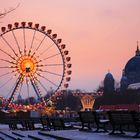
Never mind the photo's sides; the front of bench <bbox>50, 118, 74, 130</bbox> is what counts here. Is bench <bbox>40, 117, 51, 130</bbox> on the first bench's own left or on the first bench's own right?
on the first bench's own left

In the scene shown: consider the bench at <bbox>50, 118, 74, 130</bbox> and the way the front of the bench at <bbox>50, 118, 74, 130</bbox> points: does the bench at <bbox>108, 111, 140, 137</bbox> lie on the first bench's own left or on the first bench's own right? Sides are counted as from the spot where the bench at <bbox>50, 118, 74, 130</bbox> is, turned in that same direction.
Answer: on the first bench's own right

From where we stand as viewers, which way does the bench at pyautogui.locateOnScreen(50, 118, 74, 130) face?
facing away from the viewer and to the right of the viewer
